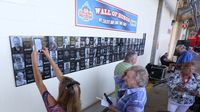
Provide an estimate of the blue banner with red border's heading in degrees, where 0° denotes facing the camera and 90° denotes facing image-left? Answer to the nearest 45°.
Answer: approximately 315°

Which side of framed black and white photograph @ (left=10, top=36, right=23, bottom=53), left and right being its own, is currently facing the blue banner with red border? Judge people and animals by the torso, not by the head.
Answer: left

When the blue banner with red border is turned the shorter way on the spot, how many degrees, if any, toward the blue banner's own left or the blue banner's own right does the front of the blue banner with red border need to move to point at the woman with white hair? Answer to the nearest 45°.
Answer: approximately 45° to the blue banner's own right

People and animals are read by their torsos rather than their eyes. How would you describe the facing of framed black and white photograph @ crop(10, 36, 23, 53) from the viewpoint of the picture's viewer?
facing the viewer

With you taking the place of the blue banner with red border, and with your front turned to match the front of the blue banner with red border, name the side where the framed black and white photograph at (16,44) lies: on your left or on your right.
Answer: on your right

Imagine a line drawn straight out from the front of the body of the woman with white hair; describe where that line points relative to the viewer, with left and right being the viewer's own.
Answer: facing to the left of the viewer

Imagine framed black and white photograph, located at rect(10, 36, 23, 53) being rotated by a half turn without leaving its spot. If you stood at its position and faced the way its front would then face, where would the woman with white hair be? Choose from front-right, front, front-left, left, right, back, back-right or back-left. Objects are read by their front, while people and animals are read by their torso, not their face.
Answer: back-right
